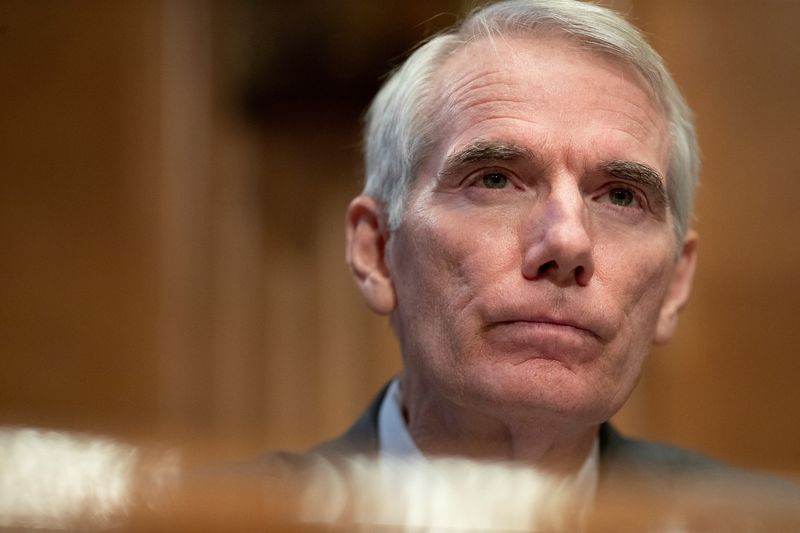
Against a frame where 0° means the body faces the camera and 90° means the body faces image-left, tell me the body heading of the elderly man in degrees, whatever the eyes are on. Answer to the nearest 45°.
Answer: approximately 315°
